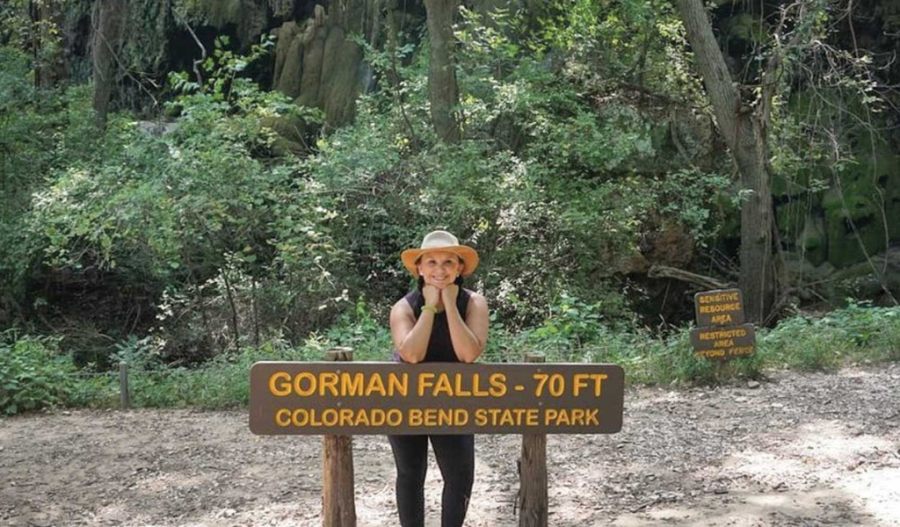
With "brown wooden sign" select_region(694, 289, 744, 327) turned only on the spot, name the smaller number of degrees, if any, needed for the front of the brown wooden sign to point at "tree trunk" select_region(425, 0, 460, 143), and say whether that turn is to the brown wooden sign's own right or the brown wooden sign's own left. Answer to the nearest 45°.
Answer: approximately 135° to the brown wooden sign's own right

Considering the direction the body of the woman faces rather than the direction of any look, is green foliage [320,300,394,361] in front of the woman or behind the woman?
behind

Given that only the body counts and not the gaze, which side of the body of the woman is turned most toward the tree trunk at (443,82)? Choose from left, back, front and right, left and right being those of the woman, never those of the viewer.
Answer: back
